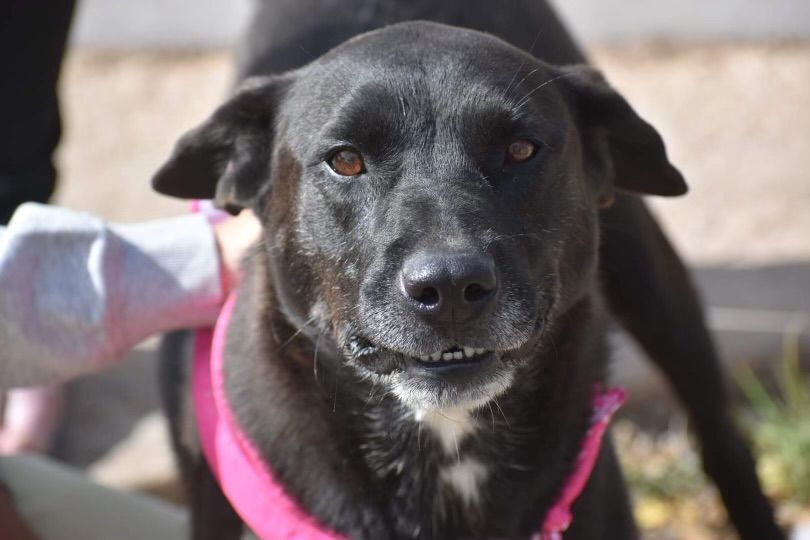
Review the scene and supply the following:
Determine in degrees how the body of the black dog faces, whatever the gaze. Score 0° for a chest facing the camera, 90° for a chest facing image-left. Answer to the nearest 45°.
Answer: approximately 0°

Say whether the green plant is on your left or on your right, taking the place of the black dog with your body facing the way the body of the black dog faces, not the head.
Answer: on your left
